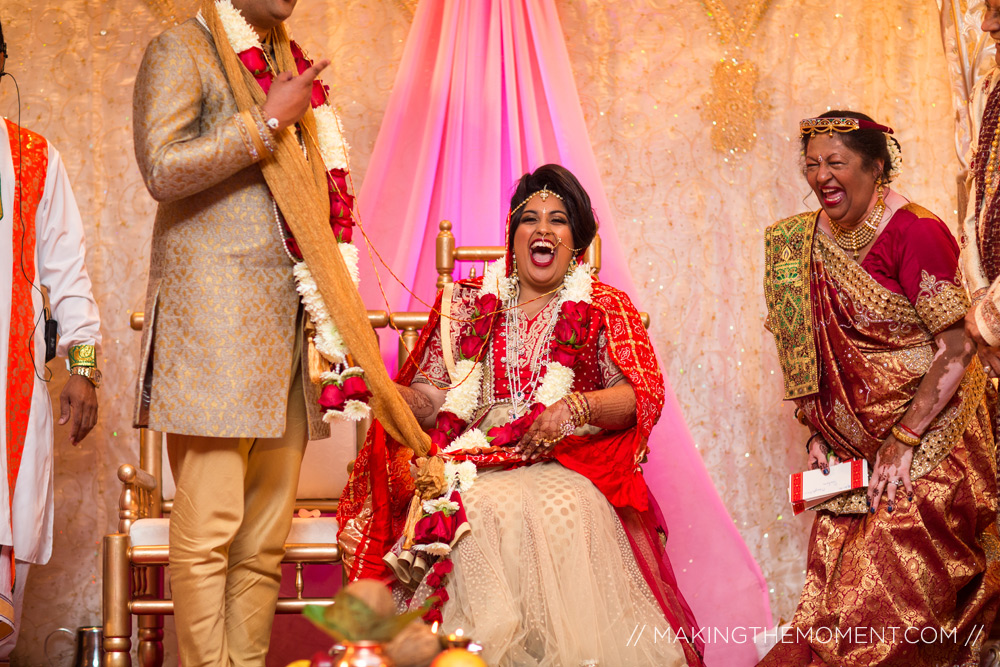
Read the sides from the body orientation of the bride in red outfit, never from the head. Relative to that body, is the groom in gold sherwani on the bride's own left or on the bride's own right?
on the bride's own right

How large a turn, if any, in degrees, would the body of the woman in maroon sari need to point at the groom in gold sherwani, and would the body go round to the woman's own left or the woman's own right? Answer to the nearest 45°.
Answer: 0° — they already face them

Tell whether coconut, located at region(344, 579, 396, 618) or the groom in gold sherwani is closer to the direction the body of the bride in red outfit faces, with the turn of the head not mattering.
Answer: the coconut

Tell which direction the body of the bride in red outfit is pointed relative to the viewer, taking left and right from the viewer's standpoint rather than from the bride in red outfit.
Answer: facing the viewer

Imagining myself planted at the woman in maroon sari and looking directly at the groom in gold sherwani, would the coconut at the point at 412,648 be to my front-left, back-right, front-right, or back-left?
front-left

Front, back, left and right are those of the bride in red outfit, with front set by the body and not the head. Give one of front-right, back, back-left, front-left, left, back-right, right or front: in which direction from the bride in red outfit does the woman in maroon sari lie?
left

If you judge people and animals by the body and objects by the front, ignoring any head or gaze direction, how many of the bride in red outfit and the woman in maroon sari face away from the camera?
0

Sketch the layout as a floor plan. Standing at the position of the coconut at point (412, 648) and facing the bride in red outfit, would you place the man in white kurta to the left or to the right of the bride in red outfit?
left

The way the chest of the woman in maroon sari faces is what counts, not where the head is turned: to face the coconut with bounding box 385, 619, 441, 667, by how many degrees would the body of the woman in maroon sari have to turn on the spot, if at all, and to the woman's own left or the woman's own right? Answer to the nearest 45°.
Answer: approximately 45° to the woman's own left

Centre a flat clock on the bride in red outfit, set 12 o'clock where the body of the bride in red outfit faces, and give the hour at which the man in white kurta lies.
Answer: The man in white kurta is roughly at 3 o'clock from the bride in red outfit.

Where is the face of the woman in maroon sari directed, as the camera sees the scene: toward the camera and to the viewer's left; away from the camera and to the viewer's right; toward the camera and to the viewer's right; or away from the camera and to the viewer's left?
toward the camera and to the viewer's left

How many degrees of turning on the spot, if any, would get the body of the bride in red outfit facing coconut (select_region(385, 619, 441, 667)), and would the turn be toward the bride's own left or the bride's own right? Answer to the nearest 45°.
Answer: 0° — they already face it

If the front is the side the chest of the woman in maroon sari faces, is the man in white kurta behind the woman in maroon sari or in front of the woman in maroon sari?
in front
